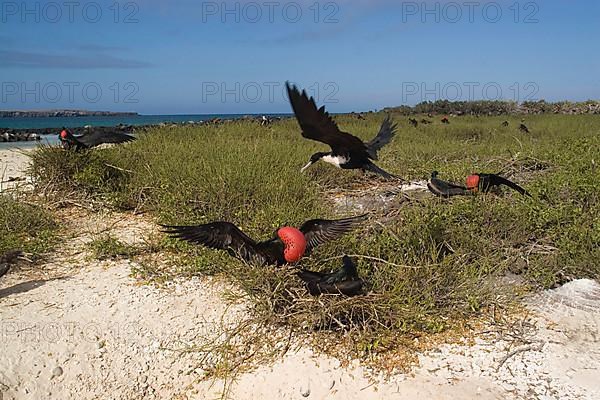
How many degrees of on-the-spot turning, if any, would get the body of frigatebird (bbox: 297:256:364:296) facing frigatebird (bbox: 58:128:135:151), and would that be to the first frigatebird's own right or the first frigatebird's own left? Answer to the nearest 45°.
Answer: approximately 135° to the first frigatebird's own left

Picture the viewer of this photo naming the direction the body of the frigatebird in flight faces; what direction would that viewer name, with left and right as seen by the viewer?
facing to the left of the viewer

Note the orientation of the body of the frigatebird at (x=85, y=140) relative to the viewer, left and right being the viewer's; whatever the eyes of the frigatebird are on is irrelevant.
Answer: facing to the left of the viewer

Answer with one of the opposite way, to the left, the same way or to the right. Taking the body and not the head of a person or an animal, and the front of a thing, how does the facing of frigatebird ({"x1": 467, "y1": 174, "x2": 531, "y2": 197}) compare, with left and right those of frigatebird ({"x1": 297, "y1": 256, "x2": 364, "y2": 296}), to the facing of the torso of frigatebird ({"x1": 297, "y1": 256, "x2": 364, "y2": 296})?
the opposite way

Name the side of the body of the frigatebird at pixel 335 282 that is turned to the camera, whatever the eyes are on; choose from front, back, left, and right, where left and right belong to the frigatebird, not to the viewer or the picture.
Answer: right

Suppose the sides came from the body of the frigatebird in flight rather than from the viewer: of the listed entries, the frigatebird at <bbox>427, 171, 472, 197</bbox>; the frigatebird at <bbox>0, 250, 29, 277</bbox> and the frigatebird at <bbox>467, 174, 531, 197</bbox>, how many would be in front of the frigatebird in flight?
1

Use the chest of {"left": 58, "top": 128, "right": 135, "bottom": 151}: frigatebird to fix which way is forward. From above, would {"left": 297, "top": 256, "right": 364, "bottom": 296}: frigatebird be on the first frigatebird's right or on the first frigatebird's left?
on the first frigatebird's left

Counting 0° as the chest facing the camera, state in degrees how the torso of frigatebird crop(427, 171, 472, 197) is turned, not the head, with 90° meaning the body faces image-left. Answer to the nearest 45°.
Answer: approximately 90°

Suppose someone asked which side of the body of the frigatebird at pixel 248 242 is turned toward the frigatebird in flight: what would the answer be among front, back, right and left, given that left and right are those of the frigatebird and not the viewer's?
left

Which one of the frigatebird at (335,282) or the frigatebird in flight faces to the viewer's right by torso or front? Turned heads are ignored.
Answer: the frigatebird

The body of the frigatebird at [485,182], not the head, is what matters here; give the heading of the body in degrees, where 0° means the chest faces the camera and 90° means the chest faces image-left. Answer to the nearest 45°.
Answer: approximately 90°

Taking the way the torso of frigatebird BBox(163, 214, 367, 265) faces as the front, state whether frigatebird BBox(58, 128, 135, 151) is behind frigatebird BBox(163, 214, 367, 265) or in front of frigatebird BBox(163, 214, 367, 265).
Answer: behind
